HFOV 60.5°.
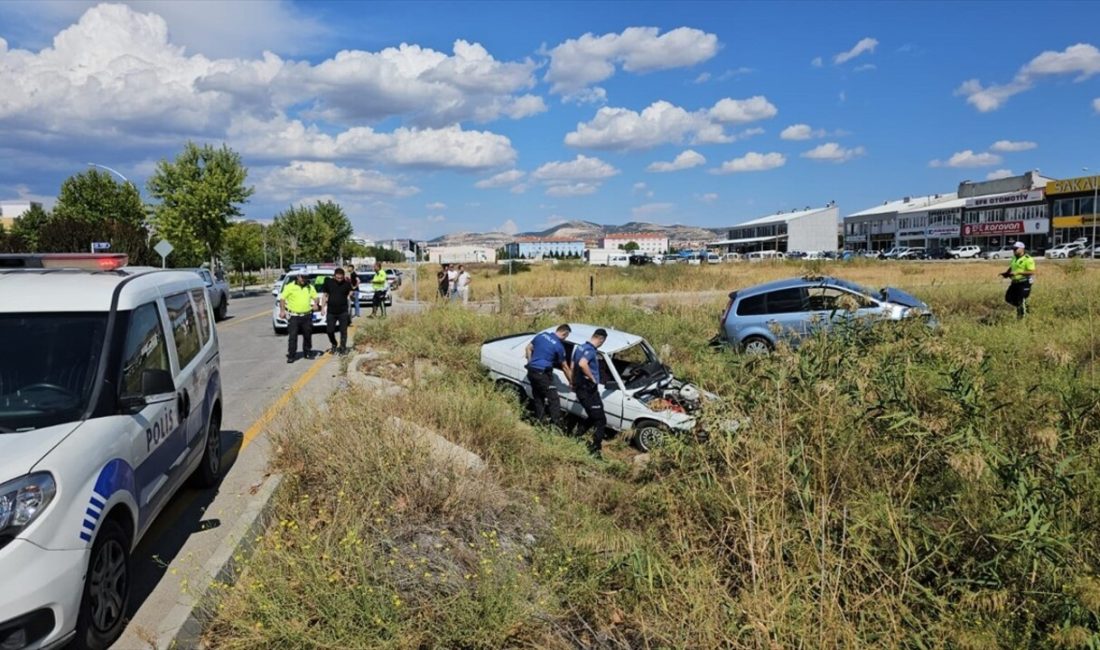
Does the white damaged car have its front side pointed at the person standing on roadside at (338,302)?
no

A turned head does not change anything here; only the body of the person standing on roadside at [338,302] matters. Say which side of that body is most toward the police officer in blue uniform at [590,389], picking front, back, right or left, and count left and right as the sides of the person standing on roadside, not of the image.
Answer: front

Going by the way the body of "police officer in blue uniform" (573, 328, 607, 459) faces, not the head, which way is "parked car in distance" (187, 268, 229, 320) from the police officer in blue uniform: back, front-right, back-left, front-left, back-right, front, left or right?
back-left

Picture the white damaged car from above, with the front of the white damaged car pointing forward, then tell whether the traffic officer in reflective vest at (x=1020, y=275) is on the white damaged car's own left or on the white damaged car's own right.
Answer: on the white damaged car's own left

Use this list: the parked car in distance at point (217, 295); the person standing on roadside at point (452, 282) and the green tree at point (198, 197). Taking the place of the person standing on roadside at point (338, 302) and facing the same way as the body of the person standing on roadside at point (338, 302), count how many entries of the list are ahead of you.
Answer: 0

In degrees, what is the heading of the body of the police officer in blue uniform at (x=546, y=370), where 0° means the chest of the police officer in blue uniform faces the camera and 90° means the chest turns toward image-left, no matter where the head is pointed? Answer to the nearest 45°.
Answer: approximately 225°

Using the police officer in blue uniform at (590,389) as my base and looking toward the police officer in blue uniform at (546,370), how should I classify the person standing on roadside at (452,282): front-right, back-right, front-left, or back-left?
front-right

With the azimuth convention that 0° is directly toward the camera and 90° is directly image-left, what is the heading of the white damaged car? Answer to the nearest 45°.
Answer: approximately 315°

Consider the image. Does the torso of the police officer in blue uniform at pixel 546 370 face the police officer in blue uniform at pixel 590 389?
no

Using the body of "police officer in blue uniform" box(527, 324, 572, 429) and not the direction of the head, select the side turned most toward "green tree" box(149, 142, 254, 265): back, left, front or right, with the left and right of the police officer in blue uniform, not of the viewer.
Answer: left

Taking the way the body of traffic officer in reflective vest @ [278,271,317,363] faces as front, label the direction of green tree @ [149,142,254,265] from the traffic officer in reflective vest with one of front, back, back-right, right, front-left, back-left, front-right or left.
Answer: back

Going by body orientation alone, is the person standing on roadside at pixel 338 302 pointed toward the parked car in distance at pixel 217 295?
no

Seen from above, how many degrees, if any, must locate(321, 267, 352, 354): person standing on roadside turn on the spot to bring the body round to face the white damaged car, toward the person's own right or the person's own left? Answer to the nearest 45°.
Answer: approximately 45° to the person's own left

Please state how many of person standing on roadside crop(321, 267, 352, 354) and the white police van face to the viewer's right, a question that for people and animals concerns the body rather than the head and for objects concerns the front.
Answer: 0

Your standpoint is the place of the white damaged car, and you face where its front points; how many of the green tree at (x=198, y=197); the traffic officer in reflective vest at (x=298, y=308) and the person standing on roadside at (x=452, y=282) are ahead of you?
0

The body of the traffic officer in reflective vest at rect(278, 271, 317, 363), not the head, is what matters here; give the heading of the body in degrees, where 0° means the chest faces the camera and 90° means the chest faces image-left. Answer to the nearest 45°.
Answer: approximately 0°

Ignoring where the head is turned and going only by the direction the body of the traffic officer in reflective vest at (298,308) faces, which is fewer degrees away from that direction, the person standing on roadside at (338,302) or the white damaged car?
the white damaged car

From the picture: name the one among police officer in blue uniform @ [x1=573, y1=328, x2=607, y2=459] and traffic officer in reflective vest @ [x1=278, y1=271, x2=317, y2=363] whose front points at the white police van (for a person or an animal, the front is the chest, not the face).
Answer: the traffic officer in reflective vest
